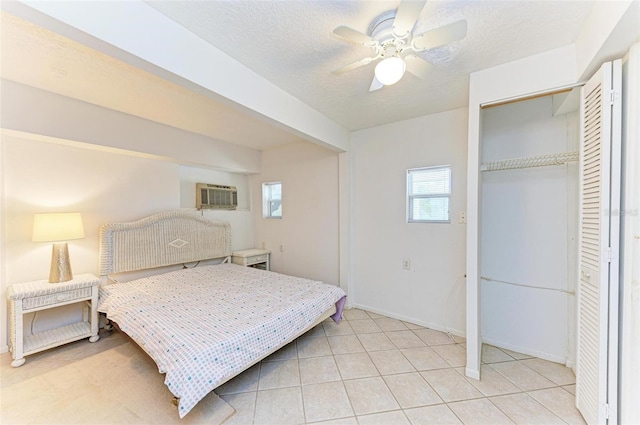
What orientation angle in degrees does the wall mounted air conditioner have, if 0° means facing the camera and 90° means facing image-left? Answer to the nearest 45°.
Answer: approximately 315°

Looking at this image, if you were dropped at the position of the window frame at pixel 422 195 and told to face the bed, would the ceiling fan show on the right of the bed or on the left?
left

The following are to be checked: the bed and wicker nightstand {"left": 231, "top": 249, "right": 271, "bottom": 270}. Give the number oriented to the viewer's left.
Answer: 0

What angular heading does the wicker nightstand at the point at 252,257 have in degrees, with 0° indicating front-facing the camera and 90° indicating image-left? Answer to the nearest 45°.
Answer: approximately 315°

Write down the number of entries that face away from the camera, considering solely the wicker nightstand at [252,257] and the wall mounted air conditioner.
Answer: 0
